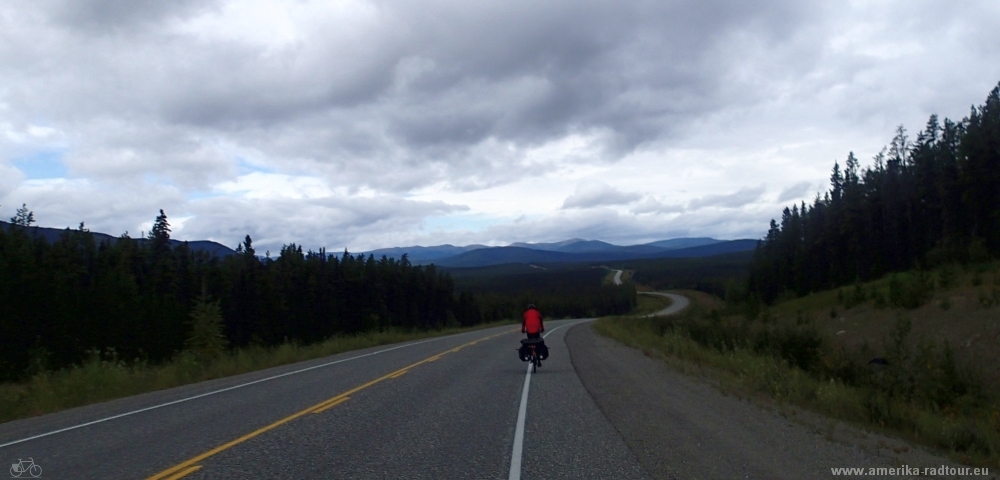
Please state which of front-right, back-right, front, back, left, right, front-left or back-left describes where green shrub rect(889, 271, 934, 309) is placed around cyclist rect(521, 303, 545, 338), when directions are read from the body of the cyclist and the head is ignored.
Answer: front-right

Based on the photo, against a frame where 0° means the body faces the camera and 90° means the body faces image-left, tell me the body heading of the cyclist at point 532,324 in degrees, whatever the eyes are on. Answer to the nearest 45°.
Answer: approximately 180°
